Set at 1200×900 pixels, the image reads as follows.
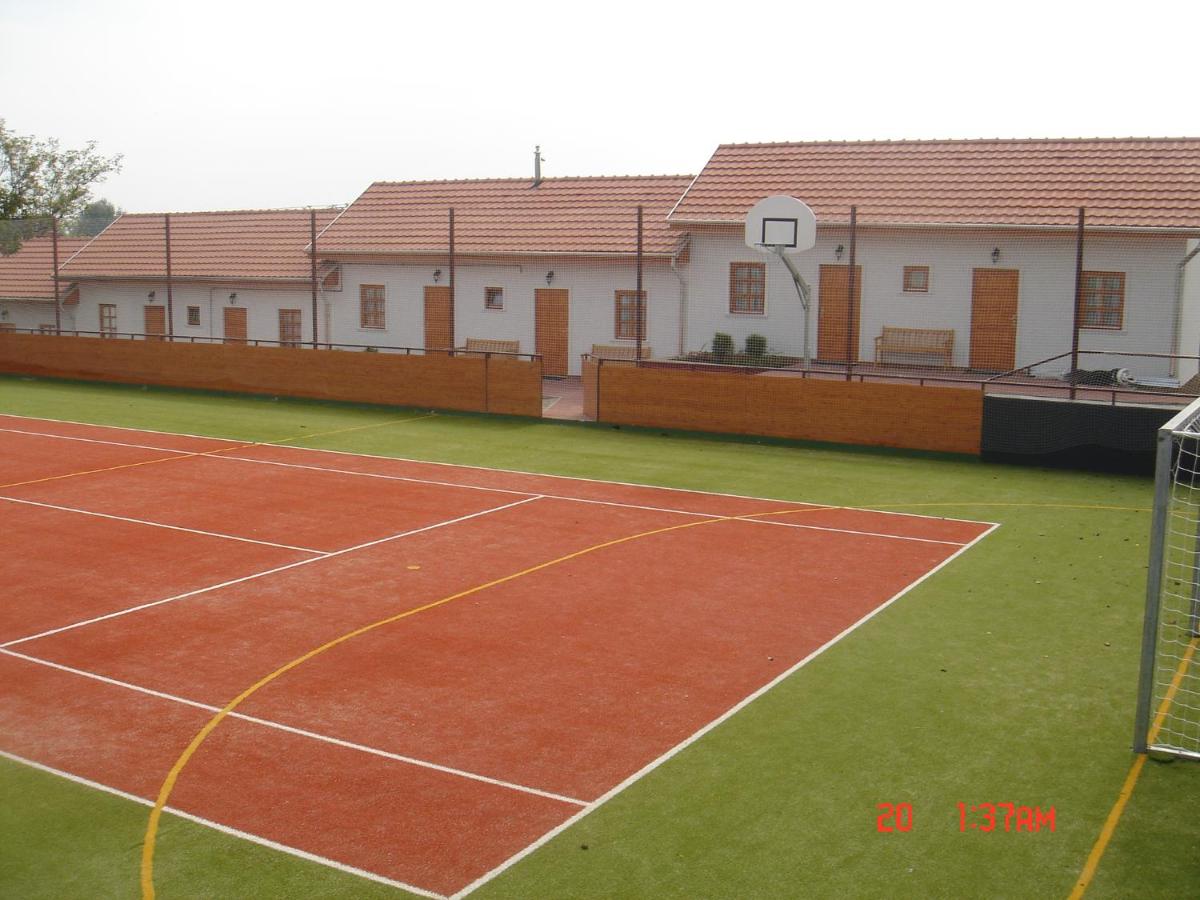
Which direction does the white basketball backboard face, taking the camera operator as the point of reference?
facing the viewer and to the left of the viewer

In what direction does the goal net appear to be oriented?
to the viewer's left

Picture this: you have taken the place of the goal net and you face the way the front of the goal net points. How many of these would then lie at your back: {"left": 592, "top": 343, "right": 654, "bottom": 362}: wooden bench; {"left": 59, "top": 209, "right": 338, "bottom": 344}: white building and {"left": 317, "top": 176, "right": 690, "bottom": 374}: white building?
0

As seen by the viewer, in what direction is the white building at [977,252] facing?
toward the camera

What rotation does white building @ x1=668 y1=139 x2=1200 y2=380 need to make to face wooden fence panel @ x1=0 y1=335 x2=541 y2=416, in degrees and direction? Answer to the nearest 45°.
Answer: approximately 90° to its right

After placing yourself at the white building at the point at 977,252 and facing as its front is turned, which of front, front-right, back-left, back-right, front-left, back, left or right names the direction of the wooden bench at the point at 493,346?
right

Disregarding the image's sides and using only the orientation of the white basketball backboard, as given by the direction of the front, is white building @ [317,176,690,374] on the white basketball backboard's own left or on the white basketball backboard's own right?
on the white basketball backboard's own right

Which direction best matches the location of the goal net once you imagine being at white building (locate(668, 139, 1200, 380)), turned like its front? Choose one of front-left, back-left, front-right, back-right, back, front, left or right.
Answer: front

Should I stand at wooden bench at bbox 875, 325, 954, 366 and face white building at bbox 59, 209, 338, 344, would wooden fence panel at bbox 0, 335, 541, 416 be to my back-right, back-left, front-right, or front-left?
front-left

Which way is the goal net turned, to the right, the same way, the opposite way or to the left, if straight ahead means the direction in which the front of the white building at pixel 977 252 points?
to the right

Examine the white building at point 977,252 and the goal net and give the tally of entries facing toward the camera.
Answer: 1

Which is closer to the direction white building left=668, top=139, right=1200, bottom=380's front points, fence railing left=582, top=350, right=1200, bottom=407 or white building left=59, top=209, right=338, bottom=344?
the fence railing

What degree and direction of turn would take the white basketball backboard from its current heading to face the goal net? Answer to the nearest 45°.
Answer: approximately 45° to its left
